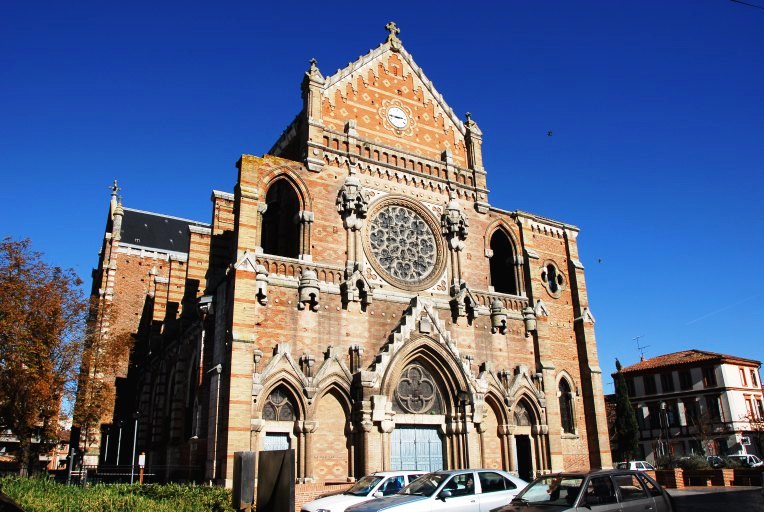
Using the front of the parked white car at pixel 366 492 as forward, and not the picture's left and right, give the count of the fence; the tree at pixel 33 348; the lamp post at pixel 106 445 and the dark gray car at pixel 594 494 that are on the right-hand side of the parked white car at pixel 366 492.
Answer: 3

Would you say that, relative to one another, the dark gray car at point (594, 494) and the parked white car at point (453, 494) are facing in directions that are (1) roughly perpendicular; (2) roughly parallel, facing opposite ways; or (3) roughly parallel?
roughly parallel

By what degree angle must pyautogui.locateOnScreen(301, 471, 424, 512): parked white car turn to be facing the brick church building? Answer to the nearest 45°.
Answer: approximately 135° to its right

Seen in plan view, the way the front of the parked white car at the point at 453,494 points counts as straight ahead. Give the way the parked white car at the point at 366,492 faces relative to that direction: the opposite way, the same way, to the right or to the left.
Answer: the same way

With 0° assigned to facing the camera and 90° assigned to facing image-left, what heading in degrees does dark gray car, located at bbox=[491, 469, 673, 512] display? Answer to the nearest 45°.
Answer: approximately 45°

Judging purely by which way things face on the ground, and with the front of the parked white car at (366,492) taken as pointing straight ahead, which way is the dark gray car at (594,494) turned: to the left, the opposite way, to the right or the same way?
the same way

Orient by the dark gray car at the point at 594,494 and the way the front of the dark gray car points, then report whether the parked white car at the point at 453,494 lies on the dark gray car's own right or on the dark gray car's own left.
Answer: on the dark gray car's own right

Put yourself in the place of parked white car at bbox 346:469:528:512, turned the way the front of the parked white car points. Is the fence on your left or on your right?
on your right

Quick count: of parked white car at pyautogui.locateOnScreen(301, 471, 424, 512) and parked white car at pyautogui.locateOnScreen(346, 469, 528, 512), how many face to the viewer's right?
0

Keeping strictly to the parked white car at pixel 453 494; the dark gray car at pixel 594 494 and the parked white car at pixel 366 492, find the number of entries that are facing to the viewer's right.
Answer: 0

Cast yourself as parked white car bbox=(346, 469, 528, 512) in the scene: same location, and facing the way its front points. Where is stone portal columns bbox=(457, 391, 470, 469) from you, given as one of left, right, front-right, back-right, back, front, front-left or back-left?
back-right

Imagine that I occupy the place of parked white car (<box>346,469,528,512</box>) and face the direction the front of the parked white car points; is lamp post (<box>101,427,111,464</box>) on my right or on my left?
on my right

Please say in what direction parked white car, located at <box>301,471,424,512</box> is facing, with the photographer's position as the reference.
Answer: facing the viewer and to the left of the viewer

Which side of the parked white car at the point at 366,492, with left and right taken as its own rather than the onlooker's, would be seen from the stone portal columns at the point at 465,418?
back

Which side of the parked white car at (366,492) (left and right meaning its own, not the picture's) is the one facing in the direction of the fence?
right

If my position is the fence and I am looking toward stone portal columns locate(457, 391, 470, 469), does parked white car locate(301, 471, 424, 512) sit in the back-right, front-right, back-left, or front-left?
front-right
